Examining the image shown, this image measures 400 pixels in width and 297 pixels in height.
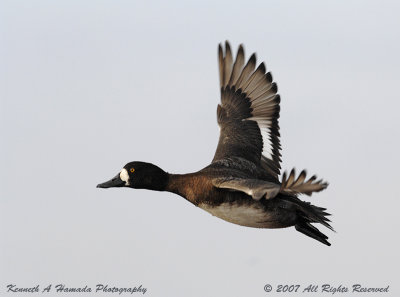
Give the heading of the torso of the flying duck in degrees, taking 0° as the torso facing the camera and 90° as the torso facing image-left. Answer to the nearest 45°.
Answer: approximately 90°
